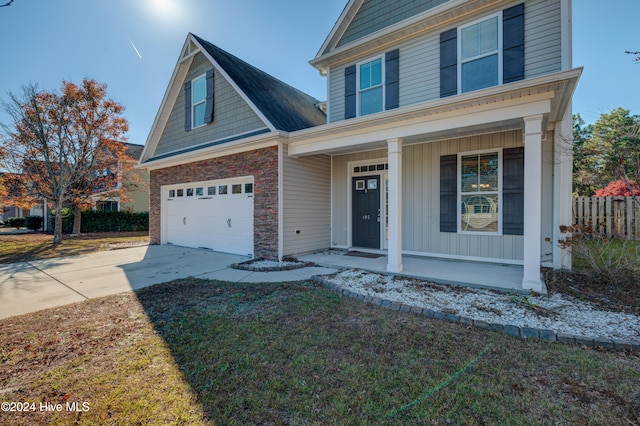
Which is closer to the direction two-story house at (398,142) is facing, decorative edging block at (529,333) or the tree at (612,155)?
the decorative edging block

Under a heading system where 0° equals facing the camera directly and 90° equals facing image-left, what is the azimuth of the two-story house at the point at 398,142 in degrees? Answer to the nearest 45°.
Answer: approximately 45°

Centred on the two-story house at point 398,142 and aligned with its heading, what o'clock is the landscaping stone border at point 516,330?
The landscaping stone border is roughly at 10 o'clock from the two-story house.

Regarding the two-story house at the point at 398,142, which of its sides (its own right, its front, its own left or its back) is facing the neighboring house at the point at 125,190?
right

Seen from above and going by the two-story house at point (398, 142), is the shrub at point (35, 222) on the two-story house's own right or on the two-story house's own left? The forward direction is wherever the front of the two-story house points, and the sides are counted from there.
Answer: on the two-story house's own right

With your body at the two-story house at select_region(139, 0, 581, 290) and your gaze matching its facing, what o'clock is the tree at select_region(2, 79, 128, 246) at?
The tree is roughly at 2 o'clock from the two-story house.

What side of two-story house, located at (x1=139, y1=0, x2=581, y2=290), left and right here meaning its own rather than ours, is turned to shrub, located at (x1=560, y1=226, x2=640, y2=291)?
left

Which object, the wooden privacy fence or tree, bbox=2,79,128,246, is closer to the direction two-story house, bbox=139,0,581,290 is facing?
the tree

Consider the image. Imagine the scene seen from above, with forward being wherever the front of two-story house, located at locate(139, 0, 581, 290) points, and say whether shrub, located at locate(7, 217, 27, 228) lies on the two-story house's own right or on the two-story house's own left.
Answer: on the two-story house's own right

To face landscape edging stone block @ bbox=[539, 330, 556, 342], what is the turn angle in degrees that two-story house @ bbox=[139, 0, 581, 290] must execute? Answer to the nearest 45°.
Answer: approximately 45° to its left

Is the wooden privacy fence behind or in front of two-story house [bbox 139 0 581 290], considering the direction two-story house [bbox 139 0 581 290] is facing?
behind

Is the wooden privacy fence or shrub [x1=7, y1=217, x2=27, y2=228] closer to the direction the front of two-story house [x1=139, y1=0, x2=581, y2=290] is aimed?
the shrub
